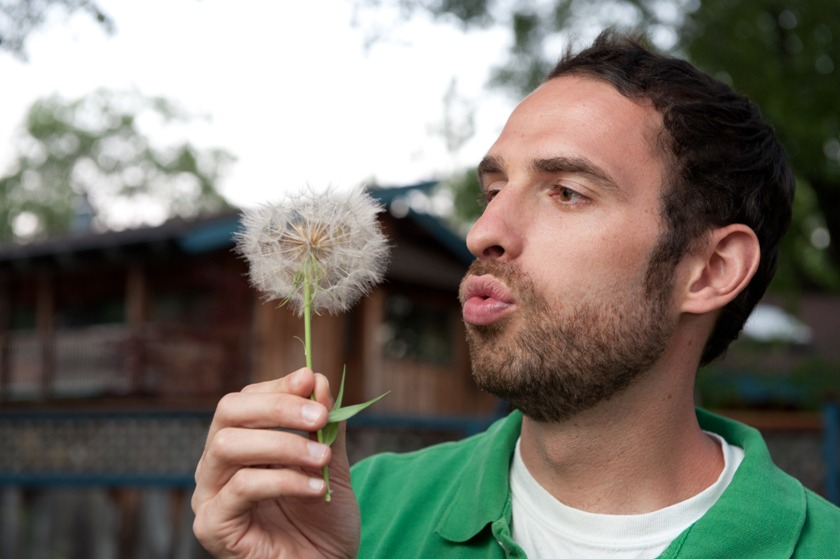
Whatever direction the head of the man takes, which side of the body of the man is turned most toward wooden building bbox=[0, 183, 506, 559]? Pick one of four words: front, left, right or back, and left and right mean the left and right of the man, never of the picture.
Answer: right

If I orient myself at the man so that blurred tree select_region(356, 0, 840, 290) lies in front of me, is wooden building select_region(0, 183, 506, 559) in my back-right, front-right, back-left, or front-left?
front-left

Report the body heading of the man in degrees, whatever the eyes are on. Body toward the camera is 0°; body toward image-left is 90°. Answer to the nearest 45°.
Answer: approximately 45°

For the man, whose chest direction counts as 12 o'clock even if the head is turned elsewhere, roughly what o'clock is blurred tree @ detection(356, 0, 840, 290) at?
The blurred tree is roughly at 5 o'clock from the man.

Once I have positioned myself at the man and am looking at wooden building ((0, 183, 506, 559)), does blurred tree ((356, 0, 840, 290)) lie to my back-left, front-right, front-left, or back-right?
front-right
